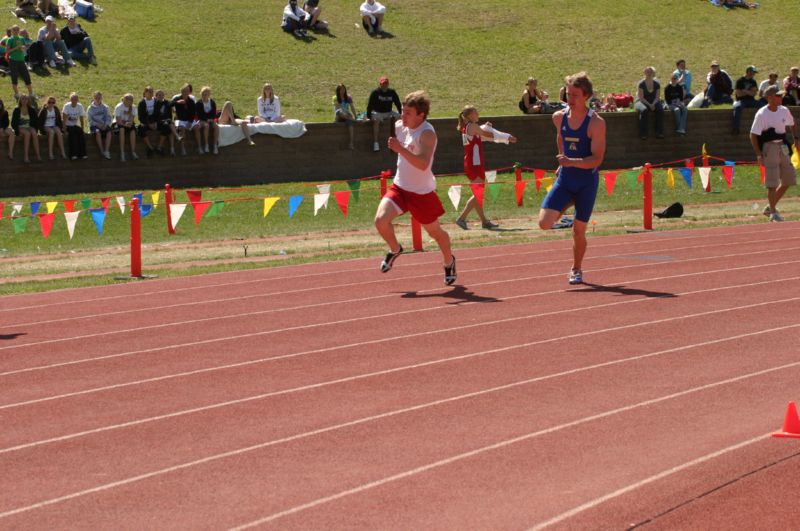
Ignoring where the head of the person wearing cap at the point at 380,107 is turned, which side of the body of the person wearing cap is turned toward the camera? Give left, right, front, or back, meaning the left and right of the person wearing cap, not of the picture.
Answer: front

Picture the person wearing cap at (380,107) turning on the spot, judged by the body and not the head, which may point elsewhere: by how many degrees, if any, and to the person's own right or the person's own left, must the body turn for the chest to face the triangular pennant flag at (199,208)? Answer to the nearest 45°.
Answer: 0° — they already face it

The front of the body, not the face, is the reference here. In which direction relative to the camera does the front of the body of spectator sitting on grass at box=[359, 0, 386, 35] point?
toward the camera

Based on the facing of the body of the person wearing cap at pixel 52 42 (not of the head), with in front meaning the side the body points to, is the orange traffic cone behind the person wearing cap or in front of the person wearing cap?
in front

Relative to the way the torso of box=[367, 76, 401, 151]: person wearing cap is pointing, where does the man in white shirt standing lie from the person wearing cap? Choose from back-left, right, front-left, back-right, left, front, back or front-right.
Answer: front-left

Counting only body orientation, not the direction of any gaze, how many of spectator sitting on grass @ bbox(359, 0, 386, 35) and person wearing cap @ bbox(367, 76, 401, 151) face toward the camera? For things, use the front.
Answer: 2

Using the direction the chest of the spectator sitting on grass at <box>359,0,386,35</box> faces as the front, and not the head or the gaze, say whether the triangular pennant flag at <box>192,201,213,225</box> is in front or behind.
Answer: in front

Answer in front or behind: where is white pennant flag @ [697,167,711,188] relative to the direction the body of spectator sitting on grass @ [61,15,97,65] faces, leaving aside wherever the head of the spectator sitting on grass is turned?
in front

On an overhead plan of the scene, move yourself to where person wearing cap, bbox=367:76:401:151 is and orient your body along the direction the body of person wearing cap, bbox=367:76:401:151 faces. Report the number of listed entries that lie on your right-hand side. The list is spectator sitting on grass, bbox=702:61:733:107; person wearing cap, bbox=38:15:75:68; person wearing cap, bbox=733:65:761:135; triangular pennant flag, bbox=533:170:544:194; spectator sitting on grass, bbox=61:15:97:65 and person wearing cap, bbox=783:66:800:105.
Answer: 2
